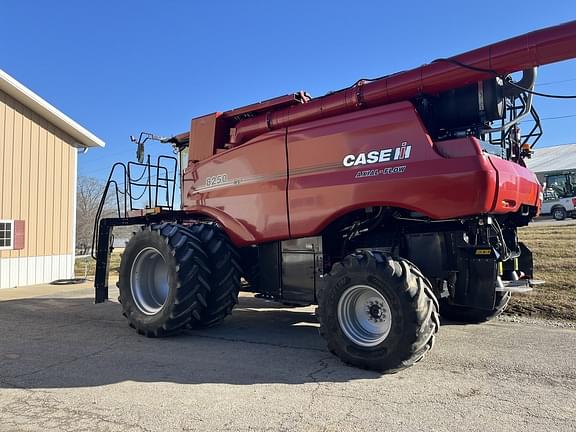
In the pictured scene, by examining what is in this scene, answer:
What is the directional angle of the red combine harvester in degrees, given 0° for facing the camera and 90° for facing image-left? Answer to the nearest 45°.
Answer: approximately 135°

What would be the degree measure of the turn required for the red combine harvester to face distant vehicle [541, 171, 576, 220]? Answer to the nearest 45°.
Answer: approximately 90° to its right
